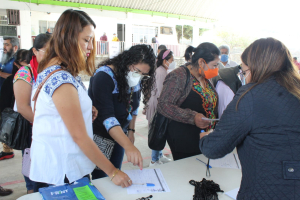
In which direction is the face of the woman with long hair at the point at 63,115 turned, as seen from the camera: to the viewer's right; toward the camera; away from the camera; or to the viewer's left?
to the viewer's right

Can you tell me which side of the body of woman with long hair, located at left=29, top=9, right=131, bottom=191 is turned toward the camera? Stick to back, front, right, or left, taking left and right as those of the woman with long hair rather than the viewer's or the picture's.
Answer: right

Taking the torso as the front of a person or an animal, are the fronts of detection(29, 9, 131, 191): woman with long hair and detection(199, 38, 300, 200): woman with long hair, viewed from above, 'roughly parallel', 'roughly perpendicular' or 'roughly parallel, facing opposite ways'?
roughly perpendicular

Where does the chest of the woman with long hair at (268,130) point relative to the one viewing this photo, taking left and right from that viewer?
facing away from the viewer and to the left of the viewer

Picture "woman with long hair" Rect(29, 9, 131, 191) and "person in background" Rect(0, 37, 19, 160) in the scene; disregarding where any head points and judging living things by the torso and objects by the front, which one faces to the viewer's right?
the woman with long hair

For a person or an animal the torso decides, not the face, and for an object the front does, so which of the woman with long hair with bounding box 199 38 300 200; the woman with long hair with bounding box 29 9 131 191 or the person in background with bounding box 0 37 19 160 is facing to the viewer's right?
the woman with long hair with bounding box 29 9 131 191
